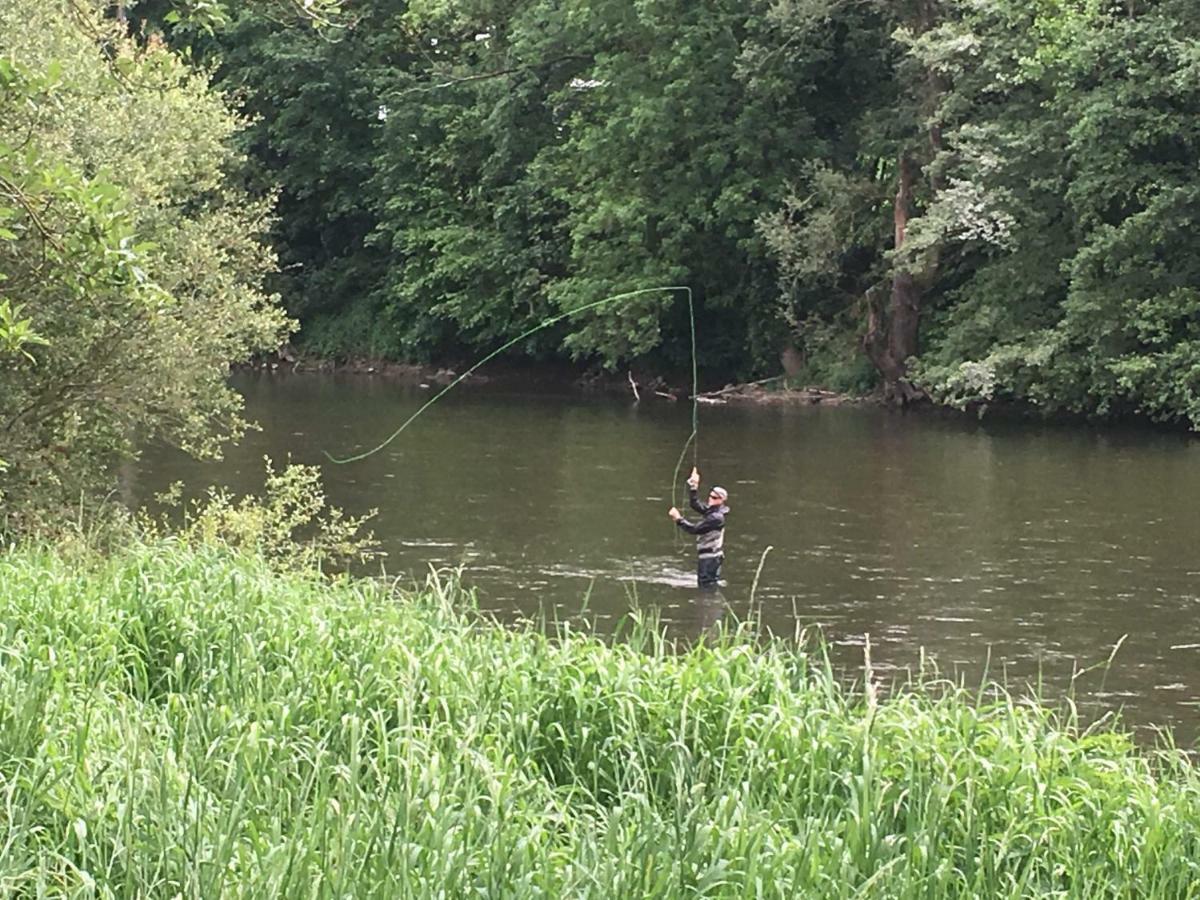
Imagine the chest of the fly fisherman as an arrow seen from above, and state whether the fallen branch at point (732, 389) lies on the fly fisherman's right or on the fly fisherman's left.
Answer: on the fly fisherman's right

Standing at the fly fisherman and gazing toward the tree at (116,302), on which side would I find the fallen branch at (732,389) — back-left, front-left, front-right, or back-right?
back-right

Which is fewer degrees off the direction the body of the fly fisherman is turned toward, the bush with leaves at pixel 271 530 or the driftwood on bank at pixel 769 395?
the bush with leaves

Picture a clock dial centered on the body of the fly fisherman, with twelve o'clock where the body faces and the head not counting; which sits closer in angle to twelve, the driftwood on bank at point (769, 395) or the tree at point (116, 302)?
the tree

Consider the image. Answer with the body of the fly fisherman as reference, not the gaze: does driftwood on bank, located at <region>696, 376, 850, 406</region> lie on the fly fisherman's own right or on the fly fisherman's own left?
on the fly fisherman's own right

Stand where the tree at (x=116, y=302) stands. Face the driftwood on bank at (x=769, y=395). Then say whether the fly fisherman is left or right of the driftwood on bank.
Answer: right

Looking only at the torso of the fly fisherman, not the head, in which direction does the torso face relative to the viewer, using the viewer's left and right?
facing to the left of the viewer
